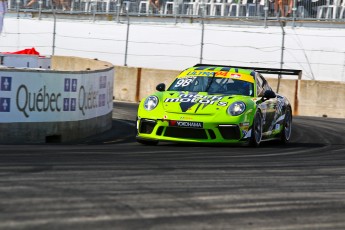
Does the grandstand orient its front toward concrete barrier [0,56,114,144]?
yes

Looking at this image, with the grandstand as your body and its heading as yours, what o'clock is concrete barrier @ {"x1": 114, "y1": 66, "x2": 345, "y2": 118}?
The concrete barrier is roughly at 11 o'clock from the grandstand.

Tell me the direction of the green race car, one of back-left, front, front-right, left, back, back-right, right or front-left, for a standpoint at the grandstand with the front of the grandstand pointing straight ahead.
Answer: front

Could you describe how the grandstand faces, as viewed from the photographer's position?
facing the viewer
